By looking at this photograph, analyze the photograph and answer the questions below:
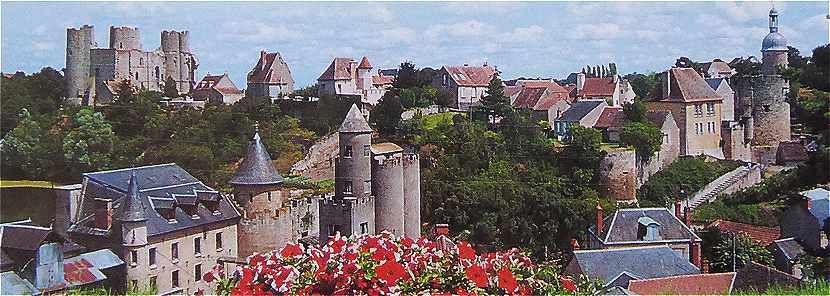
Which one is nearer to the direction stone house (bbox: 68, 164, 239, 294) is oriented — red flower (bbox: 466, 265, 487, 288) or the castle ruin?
the red flower

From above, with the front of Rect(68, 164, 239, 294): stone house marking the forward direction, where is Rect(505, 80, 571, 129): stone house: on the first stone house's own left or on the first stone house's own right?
on the first stone house's own left

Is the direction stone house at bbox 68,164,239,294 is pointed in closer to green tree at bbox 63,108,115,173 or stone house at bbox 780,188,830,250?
the stone house

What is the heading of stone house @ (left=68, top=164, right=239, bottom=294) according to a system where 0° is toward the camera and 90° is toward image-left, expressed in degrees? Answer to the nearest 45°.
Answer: approximately 315°

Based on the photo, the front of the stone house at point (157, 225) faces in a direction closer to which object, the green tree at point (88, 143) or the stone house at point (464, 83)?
the stone house
